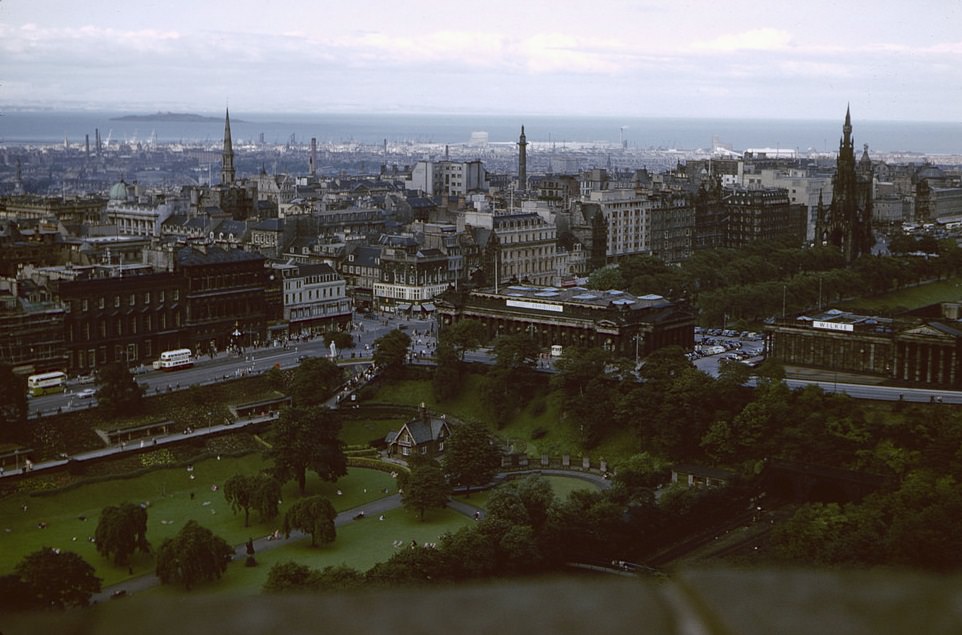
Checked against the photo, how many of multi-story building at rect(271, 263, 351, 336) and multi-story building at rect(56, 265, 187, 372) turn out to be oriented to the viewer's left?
0

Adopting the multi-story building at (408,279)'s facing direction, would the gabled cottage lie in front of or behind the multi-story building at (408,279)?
in front

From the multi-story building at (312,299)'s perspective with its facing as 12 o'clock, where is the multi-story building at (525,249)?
the multi-story building at (525,249) is roughly at 9 o'clock from the multi-story building at (312,299).

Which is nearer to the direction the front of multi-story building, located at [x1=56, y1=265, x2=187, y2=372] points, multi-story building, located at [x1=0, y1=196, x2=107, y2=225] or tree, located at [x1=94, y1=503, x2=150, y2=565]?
the tree

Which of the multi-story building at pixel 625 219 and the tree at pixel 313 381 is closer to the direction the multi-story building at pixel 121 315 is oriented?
the tree

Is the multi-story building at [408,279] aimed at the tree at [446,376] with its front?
yes

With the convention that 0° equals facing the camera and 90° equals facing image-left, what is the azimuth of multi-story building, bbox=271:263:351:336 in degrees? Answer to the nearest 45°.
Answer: approximately 315°

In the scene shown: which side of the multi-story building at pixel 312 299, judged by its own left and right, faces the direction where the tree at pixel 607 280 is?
left

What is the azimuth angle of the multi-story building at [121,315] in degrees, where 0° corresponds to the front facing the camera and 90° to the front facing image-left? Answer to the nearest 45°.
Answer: approximately 315°

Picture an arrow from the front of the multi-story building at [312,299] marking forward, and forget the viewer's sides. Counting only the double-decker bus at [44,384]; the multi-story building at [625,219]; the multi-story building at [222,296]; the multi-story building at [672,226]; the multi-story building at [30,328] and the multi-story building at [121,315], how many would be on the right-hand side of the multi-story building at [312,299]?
4

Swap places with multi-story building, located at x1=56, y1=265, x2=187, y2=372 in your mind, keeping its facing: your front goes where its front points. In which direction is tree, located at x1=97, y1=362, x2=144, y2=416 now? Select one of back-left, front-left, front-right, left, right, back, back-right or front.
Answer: front-right

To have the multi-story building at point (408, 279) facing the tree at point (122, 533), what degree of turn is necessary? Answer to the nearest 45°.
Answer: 0° — it already faces it

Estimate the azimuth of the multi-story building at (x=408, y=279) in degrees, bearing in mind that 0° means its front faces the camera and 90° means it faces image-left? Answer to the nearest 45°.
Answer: approximately 0°

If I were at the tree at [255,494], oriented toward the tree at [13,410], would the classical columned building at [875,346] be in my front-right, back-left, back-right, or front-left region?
back-right

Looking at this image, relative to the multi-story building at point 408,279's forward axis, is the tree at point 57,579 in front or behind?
in front

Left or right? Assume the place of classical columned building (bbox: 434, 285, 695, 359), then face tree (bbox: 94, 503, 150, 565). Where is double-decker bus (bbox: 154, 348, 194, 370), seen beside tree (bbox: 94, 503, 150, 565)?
right

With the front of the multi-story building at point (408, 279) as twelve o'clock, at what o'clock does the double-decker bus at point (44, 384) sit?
The double-decker bus is roughly at 1 o'clock from the multi-story building.

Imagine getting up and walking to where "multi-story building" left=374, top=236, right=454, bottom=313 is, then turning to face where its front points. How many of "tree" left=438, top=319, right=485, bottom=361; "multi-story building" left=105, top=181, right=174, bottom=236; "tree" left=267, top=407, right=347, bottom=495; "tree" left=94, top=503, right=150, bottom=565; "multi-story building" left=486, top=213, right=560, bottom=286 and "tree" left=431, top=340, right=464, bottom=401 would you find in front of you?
4
